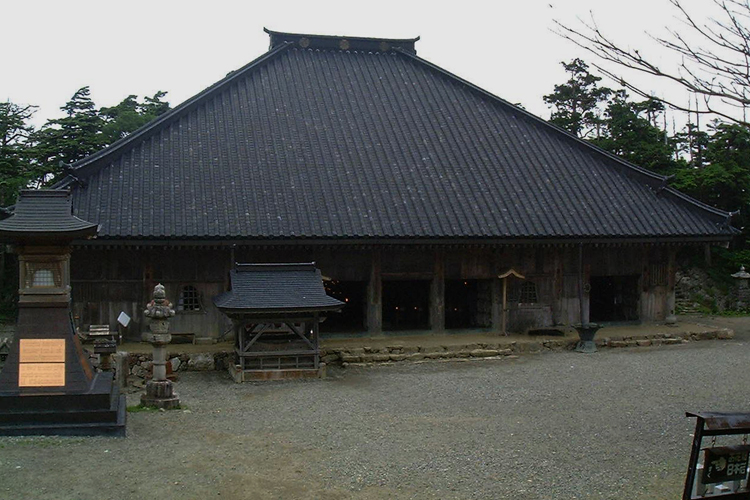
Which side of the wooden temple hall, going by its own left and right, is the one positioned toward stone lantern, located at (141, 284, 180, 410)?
front

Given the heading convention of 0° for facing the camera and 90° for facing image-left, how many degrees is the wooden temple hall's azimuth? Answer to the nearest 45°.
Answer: approximately 0°

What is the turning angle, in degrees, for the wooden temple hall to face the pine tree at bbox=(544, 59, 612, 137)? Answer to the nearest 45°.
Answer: approximately 135° to its left

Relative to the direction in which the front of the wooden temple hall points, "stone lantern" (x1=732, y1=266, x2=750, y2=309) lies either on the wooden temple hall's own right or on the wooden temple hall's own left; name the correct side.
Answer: on the wooden temple hall's own left

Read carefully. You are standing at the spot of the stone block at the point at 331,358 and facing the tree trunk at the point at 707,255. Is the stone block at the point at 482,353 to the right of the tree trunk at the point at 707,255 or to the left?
right

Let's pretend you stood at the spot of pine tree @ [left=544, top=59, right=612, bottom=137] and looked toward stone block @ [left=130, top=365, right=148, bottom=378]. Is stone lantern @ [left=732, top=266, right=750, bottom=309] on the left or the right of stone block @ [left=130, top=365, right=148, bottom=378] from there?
left

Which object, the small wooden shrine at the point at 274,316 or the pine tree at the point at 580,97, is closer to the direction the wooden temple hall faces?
the small wooden shrine

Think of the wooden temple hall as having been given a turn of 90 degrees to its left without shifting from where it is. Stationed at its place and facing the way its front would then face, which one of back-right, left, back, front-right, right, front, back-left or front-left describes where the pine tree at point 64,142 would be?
back-left
